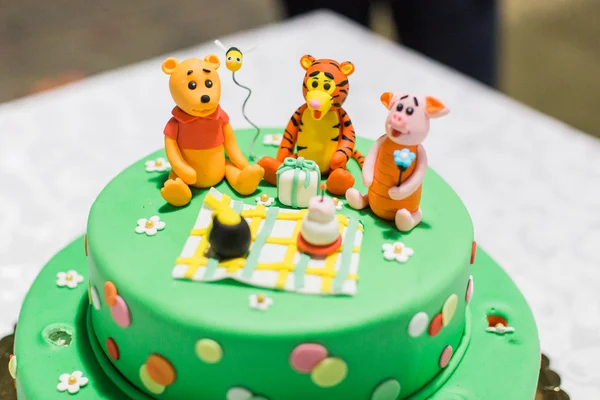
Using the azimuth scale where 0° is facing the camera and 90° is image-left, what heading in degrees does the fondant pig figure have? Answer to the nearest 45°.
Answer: approximately 45°

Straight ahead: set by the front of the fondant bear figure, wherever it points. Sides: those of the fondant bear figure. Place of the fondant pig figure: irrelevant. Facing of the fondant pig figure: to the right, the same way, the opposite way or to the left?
to the right

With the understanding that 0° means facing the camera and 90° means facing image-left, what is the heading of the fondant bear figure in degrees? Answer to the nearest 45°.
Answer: approximately 315°

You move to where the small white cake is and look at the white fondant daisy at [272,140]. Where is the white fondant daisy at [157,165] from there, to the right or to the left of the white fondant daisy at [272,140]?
left
